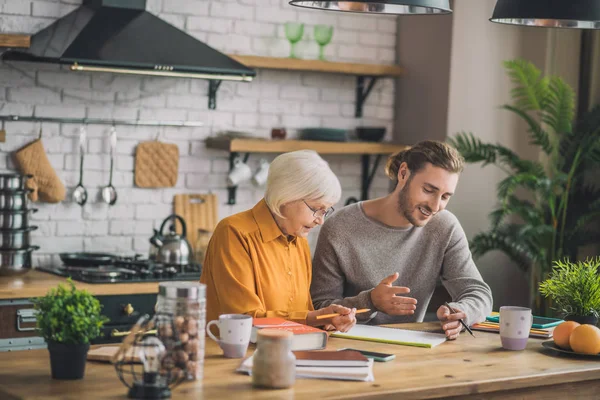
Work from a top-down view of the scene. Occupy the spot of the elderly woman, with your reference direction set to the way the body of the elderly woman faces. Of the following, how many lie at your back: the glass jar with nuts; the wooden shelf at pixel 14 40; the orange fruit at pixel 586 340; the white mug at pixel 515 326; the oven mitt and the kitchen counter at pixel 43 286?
3

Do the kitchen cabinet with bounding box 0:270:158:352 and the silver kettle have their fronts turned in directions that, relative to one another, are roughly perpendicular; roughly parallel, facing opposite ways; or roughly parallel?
roughly perpendicular

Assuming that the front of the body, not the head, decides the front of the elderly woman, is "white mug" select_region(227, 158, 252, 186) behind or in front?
behind

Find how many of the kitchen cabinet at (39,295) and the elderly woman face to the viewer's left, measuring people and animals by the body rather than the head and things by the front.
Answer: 0

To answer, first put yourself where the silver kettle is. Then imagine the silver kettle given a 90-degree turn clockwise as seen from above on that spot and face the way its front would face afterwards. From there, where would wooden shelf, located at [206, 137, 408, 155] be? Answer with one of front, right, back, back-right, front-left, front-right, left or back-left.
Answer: front-right

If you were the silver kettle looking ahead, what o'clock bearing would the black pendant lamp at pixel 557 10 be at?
The black pendant lamp is roughly at 8 o'clock from the silver kettle.

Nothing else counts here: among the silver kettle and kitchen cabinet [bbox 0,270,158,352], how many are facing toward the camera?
1

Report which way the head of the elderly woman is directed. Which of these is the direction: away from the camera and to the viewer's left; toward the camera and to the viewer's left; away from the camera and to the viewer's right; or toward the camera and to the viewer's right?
toward the camera and to the viewer's right

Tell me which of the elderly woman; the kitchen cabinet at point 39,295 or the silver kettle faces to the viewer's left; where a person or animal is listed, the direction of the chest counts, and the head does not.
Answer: the silver kettle

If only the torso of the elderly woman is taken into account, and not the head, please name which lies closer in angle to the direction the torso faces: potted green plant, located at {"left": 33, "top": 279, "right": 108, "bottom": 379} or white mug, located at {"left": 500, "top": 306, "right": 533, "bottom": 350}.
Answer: the white mug

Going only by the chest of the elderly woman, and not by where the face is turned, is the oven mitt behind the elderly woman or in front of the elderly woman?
behind

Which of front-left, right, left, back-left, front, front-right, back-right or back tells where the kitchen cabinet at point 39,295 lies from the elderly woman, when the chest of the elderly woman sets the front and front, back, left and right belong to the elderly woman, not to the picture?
back

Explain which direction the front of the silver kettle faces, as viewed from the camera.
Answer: facing to the left of the viewer

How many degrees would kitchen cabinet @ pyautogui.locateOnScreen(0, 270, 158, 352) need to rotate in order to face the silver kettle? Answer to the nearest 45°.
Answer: approximately 135° to its left

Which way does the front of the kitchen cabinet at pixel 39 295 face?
toward the camera
